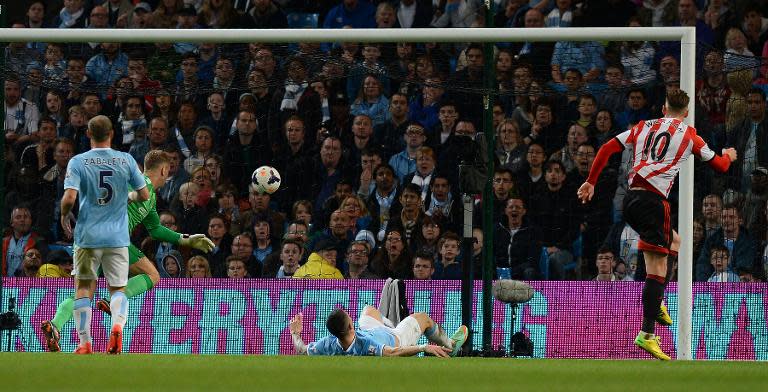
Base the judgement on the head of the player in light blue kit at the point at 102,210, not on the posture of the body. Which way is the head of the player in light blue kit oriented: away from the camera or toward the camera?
away from the camera

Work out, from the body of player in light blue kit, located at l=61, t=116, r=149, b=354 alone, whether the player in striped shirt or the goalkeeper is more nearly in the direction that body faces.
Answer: the goalkeeper

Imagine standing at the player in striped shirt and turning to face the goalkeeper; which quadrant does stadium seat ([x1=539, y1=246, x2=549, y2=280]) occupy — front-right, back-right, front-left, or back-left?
front-right

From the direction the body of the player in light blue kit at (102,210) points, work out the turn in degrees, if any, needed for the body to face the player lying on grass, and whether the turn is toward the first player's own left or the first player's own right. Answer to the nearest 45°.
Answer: approximately 90° to the first player's own right

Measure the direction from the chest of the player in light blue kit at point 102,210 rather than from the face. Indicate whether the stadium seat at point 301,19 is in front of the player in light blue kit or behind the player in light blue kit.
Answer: in front

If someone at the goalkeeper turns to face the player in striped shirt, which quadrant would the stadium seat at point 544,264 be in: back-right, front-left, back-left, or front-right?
front-left

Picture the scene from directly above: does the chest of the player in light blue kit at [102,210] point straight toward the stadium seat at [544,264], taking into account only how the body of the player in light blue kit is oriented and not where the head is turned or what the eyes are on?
no

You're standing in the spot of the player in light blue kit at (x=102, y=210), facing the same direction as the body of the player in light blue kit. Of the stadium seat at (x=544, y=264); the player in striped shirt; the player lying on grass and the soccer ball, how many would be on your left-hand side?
0

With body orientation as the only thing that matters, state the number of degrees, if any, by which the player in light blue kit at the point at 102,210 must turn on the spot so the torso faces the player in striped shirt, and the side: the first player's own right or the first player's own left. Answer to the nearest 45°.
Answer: approximately 90° to the first player's own right

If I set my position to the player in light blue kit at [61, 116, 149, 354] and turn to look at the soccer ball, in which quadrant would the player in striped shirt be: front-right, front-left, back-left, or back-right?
front-right

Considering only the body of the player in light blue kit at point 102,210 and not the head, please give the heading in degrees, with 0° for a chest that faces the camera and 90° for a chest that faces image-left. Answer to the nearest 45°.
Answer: approximately 180°
